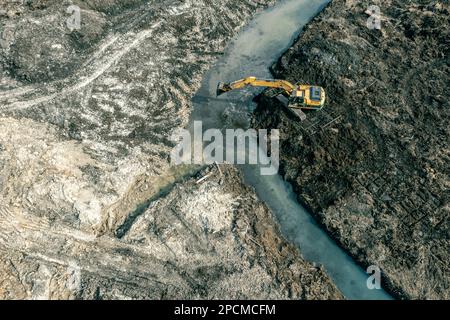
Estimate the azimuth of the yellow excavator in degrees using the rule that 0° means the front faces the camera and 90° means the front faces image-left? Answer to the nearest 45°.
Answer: approximately 90°
